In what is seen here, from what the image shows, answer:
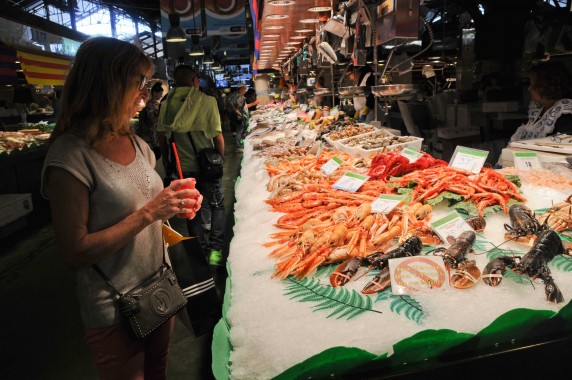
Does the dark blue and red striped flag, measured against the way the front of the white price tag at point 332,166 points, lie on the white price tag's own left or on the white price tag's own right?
on the white price tag's own right

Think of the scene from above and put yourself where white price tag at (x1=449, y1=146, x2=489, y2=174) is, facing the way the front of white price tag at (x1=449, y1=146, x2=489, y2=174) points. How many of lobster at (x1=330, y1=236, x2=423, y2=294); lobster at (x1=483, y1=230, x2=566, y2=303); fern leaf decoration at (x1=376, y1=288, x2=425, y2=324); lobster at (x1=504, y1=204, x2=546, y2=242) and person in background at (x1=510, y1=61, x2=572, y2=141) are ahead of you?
4

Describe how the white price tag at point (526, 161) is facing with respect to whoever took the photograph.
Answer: facing the viewer

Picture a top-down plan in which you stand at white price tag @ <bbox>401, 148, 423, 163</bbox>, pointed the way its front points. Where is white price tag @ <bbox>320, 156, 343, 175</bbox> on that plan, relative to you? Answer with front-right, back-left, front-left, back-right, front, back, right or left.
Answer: right

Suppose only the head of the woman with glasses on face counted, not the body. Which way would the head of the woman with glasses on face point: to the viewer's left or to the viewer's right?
to the viewer's right

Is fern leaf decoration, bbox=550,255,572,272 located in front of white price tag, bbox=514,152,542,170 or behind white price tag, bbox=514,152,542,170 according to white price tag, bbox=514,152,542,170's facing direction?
in front

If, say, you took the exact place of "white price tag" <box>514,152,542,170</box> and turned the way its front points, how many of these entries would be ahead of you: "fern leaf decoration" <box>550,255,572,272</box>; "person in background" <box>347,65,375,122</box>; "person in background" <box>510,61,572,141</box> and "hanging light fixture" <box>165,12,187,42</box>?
1

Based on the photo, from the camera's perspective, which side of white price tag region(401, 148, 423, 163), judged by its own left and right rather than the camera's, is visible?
front

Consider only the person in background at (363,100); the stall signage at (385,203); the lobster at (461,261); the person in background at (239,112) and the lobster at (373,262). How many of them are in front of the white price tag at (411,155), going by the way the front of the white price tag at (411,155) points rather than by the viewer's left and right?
3

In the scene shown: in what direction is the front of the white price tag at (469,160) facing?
toward the camera

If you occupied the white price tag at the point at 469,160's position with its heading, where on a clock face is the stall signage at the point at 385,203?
The stall signage is roughly at 1 o'clock from the white price tag.

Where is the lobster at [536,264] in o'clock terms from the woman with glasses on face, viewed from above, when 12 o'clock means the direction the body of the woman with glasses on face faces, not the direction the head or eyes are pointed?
The lobster is roughly at 11 o'clock from the woman with glasses on face.

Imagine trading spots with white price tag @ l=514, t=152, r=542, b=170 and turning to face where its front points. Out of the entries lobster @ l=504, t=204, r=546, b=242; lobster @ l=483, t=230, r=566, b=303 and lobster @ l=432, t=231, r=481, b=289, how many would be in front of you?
3

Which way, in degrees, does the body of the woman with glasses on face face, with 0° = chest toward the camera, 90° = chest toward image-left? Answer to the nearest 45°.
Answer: approximately 315°

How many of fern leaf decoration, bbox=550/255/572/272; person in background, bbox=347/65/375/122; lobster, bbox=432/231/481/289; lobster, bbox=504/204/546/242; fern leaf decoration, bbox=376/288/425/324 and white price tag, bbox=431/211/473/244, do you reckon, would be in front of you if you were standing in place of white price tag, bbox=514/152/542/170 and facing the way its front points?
5

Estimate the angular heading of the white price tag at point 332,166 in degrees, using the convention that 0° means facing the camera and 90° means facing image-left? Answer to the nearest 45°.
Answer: approximately 0°
